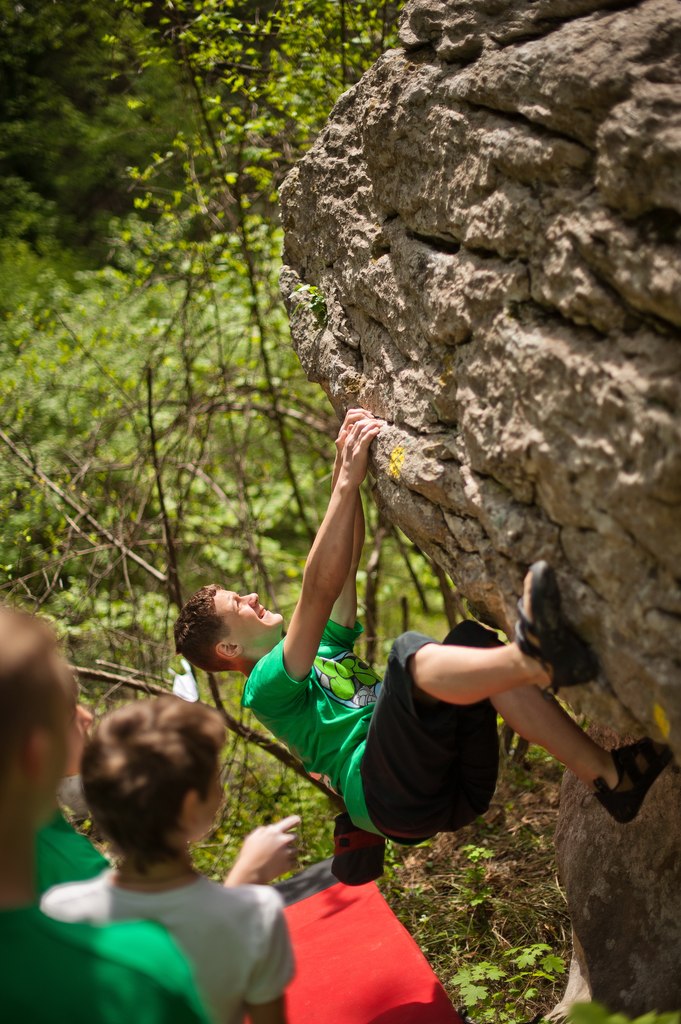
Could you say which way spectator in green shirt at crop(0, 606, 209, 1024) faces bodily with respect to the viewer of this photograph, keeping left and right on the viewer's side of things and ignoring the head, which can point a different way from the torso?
facing away from the viewer and to the right of the viewer

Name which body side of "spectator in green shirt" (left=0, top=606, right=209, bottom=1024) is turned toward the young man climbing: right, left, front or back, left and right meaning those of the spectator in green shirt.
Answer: front

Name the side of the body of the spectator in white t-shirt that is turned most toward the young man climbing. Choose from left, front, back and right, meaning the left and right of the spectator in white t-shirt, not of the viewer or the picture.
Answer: front

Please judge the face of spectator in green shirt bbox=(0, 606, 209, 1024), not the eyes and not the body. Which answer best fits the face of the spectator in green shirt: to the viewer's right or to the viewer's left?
to the viewer's right

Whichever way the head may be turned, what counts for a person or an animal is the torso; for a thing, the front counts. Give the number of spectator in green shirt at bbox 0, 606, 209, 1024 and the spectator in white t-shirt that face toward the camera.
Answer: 0

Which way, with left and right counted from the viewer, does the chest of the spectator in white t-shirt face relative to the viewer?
facing away from the viewer and to the right of the viewer

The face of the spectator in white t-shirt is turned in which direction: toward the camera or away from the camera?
away from the camera

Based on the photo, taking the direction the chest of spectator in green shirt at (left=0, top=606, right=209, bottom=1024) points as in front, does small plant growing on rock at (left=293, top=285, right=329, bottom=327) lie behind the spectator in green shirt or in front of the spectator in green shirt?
in front
